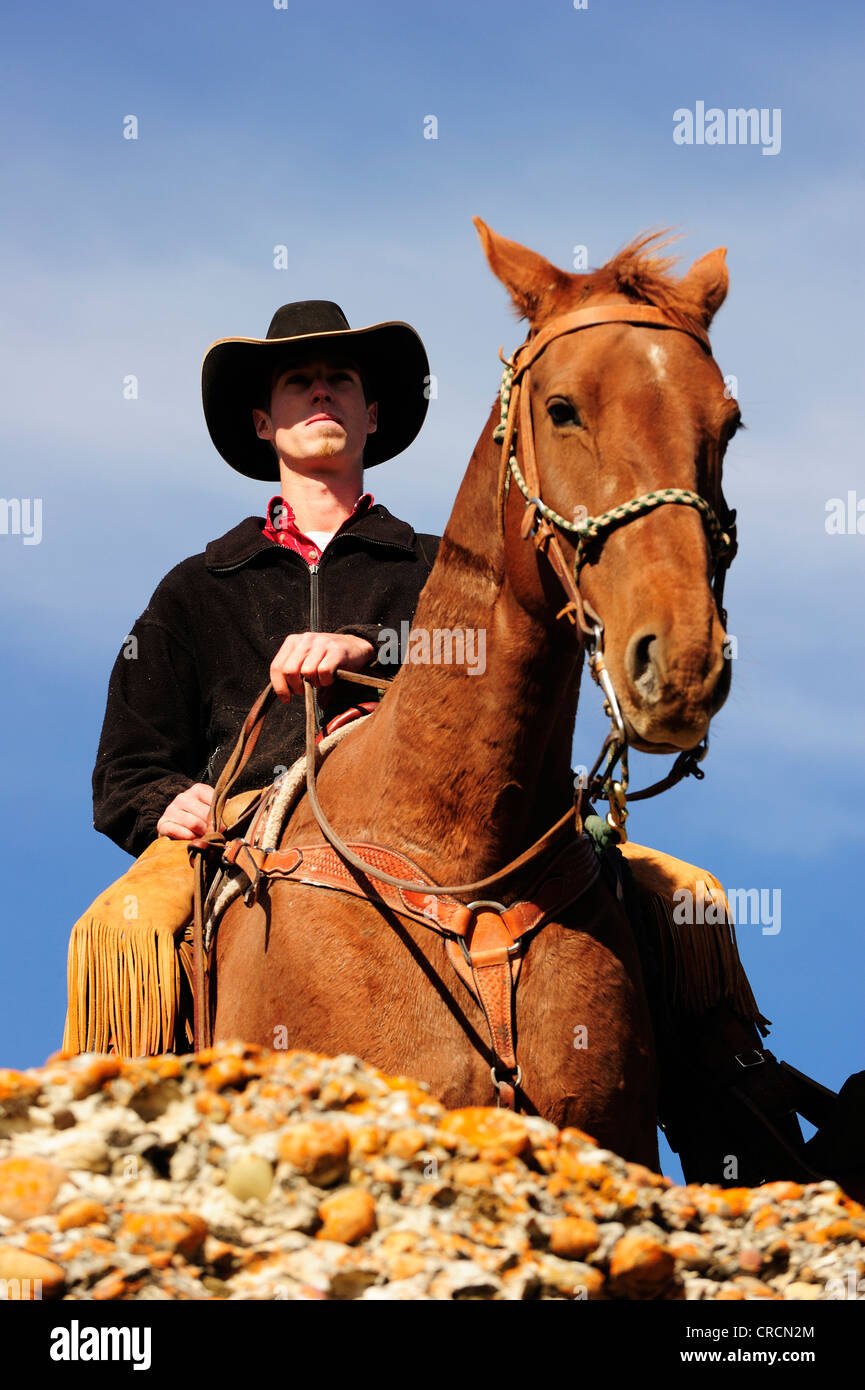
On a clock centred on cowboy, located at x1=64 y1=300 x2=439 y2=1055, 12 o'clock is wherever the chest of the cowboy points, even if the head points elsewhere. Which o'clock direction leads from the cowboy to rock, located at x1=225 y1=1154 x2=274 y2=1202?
The rock is roughly at 12 o'clock from the cowboy.

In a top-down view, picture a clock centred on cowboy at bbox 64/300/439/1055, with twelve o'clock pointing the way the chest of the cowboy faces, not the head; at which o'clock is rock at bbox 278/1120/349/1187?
The rock is roughly at 12 o'clock from the cowboy.

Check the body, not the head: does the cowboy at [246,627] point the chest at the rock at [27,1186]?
yes

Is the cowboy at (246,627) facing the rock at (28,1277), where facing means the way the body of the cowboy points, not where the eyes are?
yes

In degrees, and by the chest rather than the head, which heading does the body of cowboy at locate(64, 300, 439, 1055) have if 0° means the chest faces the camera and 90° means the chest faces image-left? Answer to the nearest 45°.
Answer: approximately 0°

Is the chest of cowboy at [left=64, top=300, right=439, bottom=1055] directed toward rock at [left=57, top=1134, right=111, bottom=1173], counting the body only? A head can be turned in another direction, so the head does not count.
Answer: yes

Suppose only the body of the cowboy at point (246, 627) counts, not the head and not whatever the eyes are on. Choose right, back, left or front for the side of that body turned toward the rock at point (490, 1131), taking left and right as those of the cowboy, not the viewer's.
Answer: front

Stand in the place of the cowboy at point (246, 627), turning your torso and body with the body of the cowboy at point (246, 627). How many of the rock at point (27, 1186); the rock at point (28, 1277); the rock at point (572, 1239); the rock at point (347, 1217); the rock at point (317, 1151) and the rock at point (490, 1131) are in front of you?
6
